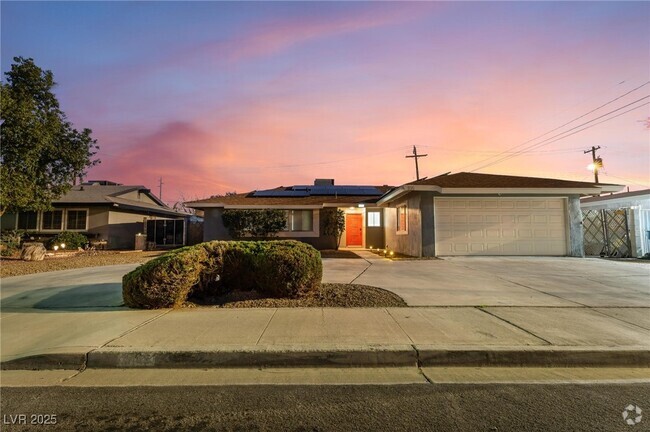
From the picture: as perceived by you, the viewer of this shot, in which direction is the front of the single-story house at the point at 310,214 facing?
facing the viewer

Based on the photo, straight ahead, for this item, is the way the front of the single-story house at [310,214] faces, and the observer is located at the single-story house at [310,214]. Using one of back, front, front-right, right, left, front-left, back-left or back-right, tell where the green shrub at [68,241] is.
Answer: right

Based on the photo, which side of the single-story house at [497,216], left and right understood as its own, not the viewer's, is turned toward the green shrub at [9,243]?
right

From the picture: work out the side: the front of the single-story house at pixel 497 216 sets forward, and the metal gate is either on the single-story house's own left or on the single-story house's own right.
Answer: on the single-story house's own left

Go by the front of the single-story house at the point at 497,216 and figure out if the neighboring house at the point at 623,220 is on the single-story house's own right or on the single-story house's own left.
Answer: on the single-story house's own left

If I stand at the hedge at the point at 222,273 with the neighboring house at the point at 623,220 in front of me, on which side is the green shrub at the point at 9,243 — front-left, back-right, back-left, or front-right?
back-left

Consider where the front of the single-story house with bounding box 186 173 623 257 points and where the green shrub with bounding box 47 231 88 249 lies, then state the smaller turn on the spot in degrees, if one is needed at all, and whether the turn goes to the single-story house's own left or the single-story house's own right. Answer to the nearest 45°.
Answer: approximately 90° to the single-story house's own right

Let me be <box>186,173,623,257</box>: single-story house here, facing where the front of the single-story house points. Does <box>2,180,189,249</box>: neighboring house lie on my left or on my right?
on my right

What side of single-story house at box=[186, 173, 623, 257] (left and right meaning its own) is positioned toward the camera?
front

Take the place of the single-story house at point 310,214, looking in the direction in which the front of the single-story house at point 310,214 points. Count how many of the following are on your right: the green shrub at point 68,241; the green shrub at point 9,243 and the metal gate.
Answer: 2

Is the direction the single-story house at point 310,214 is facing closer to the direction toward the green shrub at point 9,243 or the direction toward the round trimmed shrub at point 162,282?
the round trimmed shrub

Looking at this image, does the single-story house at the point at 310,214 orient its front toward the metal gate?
no

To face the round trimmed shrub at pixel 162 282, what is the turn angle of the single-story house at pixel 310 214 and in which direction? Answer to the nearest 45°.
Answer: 0° — it already faces it

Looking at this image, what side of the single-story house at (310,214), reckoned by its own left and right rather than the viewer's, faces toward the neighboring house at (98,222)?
right
